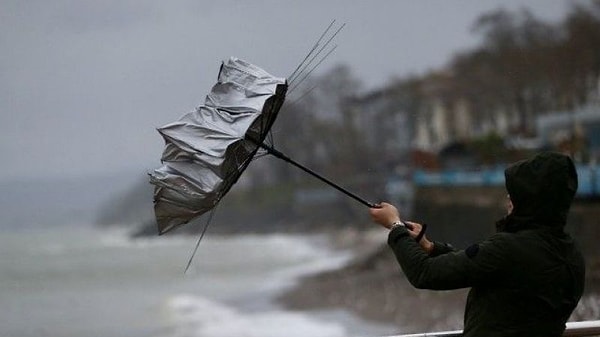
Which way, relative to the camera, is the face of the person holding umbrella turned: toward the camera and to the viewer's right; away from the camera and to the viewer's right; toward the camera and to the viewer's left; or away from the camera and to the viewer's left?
away from the camera and to the viewer's left

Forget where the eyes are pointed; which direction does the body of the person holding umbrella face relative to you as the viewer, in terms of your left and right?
facing away from the viewer and to the left of the viewer
